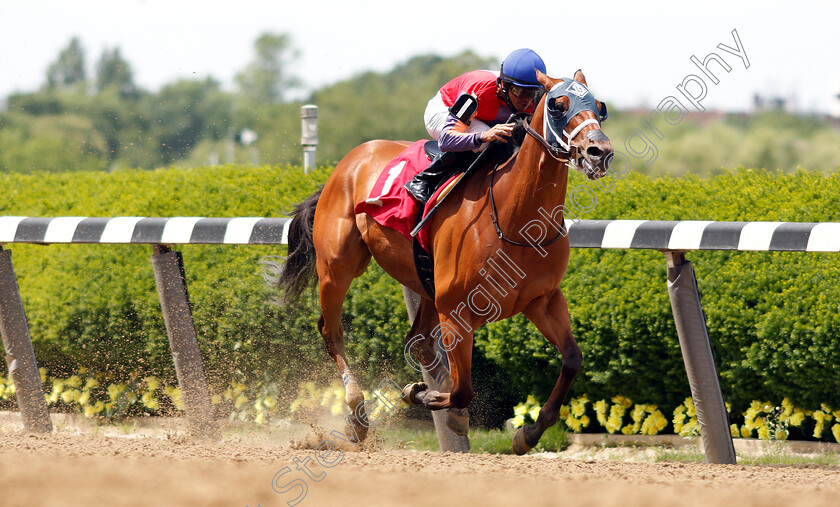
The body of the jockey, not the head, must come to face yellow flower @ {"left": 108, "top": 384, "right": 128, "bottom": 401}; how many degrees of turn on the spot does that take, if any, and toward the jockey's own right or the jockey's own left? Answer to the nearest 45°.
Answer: approximately 180°

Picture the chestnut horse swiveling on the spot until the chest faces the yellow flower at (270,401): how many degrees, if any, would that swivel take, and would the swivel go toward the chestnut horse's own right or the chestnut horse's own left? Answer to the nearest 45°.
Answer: approximately 180°

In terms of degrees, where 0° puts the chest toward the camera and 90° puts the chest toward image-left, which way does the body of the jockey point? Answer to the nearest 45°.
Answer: approximately 315°

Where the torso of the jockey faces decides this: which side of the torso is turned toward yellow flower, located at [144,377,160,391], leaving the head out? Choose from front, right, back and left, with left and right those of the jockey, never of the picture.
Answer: back

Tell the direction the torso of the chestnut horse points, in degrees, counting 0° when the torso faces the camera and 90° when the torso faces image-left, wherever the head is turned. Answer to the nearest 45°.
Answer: approximately 315°

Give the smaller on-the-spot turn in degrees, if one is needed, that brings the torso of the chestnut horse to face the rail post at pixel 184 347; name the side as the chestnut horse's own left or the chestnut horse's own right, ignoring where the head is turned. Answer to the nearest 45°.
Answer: approximately 180°

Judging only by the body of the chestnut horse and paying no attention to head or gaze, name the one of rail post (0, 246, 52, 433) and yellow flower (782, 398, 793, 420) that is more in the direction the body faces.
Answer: the yellow flower

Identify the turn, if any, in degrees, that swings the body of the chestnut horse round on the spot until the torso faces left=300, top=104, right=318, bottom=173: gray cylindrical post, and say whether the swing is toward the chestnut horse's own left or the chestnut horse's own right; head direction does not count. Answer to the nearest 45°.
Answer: approximately 135° to the chestnut horse's own left

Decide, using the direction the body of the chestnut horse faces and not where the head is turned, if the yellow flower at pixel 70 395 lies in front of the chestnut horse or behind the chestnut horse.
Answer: behind
